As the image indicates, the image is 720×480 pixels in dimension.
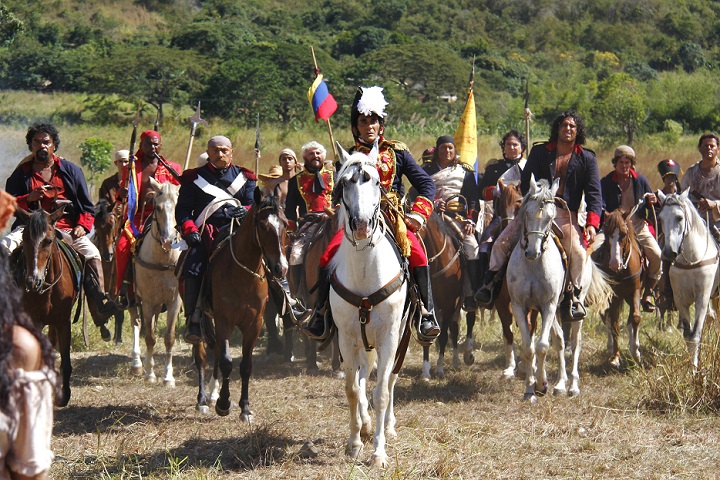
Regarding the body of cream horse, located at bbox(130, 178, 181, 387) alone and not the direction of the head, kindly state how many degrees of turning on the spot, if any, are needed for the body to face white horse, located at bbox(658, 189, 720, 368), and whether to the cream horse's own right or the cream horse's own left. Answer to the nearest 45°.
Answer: approximately 90° to the cream horse's own left

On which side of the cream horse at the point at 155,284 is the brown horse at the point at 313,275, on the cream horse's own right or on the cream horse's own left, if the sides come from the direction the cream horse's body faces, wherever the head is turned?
on the cream horse's own left

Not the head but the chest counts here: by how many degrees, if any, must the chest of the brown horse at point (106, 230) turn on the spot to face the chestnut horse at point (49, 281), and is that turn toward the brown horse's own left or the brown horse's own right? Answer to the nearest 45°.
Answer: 0° — it already faces it

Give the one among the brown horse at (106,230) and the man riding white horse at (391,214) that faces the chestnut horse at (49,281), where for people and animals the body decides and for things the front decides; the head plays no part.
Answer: the brown horse

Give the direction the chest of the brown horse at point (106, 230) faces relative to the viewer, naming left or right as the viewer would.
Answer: facing the viewer

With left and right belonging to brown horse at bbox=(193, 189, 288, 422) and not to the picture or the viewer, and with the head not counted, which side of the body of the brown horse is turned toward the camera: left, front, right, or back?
front

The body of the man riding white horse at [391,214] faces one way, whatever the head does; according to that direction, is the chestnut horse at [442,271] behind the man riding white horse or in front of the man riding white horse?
behind
